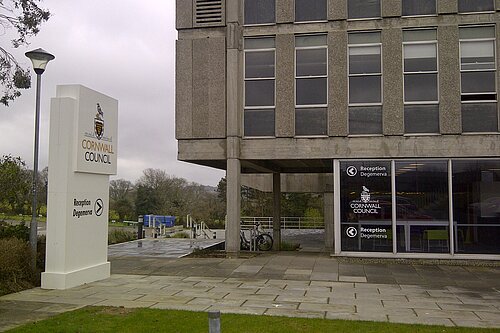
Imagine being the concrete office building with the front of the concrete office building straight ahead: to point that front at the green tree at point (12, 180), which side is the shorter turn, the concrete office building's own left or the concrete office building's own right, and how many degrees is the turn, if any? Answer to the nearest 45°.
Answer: approximately 45° to the concrete office building's own right

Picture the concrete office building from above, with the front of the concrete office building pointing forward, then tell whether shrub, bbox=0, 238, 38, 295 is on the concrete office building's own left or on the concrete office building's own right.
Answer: on the concrete office building's own right

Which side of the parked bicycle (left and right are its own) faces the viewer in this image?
right

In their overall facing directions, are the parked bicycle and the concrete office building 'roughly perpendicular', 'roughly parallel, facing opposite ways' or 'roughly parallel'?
roughly perpendicular

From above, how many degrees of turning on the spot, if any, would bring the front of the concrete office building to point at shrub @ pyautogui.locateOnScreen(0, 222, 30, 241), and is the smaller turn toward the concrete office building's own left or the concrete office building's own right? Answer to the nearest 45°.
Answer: approximately 45° to the concrete office building's own right

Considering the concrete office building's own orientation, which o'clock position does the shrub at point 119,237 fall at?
The shrub is roughly at 4 o'clock from the concrete office building.

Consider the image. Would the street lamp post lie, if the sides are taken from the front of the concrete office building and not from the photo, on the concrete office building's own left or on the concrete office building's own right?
on the concrete office building's own right

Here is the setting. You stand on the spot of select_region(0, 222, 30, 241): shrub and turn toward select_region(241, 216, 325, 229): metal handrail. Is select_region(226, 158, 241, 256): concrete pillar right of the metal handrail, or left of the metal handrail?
right

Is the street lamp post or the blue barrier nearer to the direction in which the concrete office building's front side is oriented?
the street lamp post
